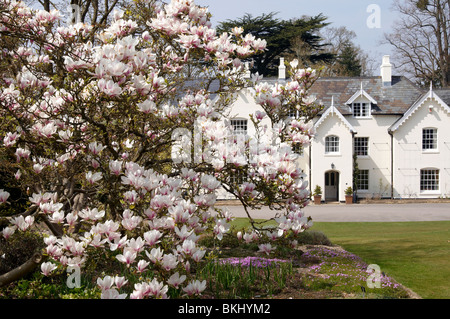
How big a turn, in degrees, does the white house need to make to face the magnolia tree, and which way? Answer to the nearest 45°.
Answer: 0° — it already faces it

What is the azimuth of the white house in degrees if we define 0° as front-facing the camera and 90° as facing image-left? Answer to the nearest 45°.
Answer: approximately 0°

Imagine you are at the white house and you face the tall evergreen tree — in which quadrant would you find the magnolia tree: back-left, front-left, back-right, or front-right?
back-left

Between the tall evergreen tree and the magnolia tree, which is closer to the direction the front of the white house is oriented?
the magnolia tree

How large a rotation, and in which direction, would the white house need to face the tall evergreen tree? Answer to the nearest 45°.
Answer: approximately 135° to its right

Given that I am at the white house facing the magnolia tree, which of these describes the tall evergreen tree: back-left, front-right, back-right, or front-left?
back-right
